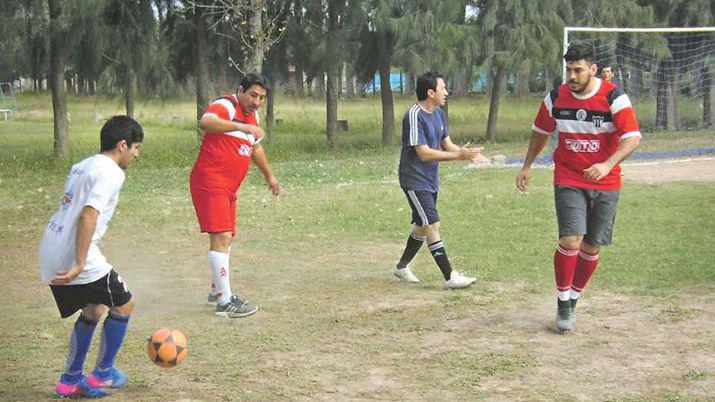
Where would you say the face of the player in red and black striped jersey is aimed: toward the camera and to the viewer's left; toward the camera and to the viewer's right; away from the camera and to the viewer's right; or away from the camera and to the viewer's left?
toward the camera and to the viewer's left

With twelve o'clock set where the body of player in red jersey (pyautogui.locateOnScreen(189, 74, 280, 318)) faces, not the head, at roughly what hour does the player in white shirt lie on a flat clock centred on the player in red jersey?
The player in white shirt is roughly at 2 o'clock from the player in red jersey.

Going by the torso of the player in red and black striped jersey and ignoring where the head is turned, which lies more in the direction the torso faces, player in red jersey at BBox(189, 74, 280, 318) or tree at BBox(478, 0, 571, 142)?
the player in red jersey

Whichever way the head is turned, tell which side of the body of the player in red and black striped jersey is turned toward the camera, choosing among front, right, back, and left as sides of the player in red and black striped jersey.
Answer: front

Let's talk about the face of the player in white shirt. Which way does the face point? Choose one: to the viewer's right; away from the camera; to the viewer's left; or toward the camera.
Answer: to the viewer's right

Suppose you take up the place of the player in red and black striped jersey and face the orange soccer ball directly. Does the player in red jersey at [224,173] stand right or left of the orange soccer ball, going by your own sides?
right

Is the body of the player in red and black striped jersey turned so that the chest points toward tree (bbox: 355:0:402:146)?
no

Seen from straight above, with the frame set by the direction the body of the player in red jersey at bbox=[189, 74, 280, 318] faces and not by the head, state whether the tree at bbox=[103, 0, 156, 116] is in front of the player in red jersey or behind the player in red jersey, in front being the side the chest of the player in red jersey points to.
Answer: behind

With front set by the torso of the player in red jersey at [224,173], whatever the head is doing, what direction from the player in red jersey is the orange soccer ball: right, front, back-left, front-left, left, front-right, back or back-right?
front-right

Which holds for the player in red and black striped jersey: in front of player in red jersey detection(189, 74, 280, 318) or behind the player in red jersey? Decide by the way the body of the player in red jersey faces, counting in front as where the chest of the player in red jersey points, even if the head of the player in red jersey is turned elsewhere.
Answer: in front

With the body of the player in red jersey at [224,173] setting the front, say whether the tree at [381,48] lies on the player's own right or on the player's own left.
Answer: on the player's own left

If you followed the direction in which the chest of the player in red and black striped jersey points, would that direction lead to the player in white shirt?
no

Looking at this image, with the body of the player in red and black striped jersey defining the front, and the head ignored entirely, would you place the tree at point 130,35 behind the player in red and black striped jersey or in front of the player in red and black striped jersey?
behind
